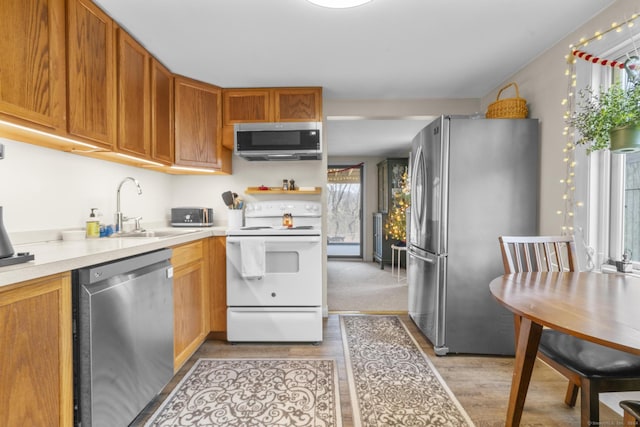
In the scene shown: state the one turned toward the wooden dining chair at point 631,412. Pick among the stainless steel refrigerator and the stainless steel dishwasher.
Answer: the stainless steel dishwasher

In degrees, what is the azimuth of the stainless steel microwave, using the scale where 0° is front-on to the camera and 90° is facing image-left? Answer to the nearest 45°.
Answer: approximately 0°

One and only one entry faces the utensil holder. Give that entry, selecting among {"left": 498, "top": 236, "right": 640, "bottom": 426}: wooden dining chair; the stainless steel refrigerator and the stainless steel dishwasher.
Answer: the stainless steel refrigerator

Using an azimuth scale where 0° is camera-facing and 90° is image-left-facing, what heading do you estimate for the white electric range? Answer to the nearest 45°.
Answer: approximately 0°
